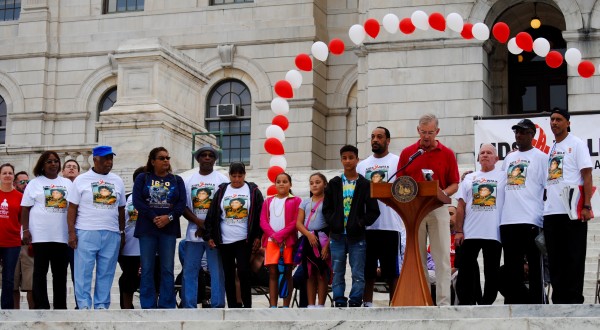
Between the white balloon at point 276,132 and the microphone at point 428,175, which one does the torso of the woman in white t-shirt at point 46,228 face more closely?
the microphone

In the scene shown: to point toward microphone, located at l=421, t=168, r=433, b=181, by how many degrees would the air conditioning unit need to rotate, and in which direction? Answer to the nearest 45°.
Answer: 0° — it already faces it

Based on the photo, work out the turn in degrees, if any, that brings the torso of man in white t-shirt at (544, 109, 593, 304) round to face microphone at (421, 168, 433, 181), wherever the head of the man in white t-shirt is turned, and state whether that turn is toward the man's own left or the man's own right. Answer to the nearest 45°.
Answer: approximately 45° to the man's own right

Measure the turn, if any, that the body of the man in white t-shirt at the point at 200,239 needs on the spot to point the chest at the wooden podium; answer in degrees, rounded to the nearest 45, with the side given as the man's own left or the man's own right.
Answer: approximately 45° to the man's own left

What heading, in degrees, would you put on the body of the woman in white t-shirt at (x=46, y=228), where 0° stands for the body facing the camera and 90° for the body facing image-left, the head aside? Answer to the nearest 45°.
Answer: approximately 315°

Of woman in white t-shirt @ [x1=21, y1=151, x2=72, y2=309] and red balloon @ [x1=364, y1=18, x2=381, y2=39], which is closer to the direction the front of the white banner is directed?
the woman in white t-shirt

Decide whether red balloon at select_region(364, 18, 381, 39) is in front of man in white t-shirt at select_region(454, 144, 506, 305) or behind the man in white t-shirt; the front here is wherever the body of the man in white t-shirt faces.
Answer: behind
